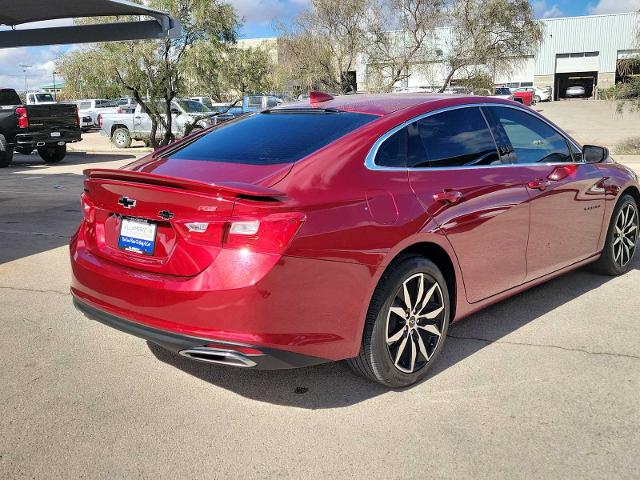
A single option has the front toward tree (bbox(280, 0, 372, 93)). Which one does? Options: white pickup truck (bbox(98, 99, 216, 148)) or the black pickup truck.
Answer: the white pickup truck

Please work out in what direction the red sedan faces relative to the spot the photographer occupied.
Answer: facing away from the viewer and to the right of the viewer

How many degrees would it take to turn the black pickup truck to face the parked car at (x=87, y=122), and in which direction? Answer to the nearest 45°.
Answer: approximately 45° to its right

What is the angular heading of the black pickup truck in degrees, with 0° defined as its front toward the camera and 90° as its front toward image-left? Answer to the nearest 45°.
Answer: approximately 135°

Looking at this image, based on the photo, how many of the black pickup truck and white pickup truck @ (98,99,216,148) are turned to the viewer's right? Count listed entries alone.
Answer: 1

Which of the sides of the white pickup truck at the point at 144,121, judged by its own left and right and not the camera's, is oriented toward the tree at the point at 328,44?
left

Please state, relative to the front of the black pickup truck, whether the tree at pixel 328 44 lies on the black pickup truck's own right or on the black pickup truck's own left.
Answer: on the black pickup truck's own right

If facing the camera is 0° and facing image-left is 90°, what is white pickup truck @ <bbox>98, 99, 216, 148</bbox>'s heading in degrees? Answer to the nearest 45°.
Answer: approximately 270°

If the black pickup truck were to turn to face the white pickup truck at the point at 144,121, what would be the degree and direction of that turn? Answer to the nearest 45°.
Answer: approximately 90° to its right

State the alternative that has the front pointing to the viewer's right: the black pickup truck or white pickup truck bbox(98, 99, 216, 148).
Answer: the white pickup truck

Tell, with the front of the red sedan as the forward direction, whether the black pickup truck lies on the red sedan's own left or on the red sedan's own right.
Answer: on the red sedan's own left
